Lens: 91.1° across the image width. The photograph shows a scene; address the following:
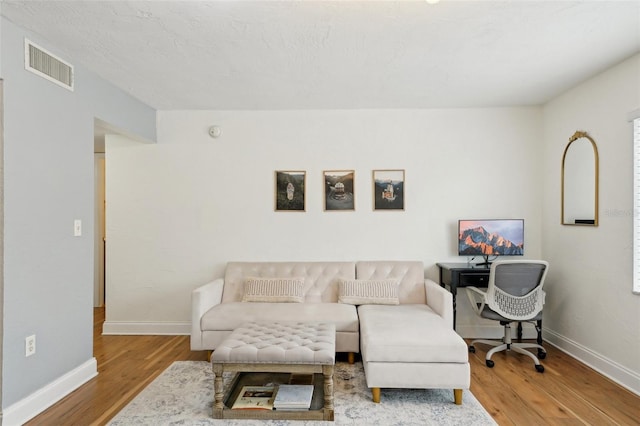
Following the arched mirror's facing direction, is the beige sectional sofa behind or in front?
in front

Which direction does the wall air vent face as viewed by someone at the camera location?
facing the viewer and to the right of the viewer

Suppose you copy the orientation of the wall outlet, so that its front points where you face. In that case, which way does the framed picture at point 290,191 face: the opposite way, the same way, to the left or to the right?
to the right

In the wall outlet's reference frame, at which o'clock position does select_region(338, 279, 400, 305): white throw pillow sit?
The white throw pillow is roughly at 11 o'clock from the wall outlet.

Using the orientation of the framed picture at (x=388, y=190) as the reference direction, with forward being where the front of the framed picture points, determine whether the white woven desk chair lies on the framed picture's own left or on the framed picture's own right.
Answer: on the framed picture's own left

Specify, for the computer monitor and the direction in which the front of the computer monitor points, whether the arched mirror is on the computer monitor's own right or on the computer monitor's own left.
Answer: on the computer monitor's own left

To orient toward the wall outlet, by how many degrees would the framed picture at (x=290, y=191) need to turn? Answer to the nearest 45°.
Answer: approximately 45° to its right

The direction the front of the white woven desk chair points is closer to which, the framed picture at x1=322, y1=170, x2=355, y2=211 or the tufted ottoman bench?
the framed picture

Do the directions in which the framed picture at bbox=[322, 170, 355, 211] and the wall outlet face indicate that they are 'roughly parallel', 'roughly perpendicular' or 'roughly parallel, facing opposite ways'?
roughly perpendicular

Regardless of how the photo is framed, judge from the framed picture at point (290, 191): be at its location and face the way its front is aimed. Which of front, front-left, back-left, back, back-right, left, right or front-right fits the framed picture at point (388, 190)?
left

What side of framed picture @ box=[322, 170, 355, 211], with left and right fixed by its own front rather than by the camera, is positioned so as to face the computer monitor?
left
